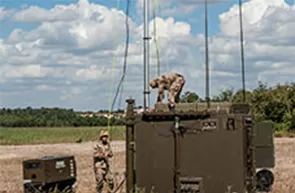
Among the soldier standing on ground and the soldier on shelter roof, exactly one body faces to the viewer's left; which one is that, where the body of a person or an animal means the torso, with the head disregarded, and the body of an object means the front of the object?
the soldier on shelter roof

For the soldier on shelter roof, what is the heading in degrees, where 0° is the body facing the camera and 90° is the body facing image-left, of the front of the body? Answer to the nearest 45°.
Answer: approximately 90°

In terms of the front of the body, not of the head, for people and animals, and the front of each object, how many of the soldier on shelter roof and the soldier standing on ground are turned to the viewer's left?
1
